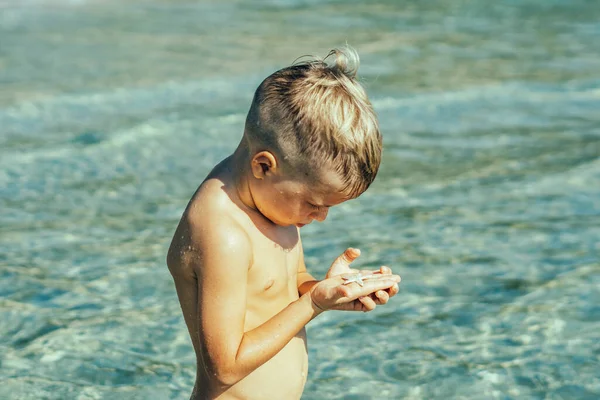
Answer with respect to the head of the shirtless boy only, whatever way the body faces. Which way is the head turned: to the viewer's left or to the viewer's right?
to the viewer's right

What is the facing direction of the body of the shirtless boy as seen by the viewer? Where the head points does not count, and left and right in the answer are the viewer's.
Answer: facing to the right of the viewer
